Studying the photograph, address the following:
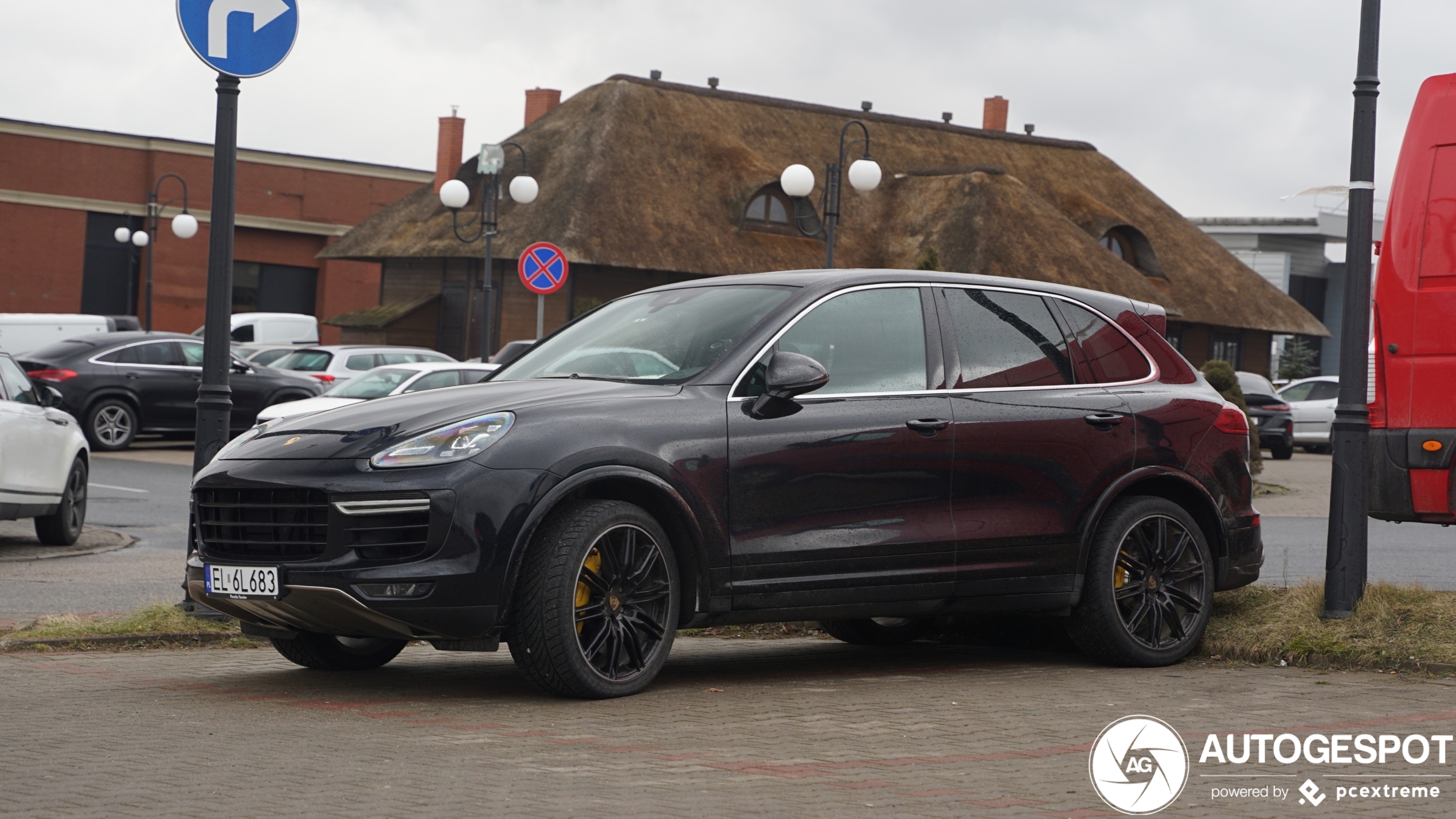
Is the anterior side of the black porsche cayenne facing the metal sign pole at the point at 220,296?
no

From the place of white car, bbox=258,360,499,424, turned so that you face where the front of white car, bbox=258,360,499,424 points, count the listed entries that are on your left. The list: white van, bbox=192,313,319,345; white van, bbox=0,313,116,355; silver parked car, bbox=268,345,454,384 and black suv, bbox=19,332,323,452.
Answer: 0

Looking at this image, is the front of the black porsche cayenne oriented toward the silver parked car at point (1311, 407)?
no

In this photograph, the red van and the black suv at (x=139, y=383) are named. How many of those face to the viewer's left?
0

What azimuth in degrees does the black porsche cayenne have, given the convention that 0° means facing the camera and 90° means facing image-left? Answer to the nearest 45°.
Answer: approximately 45°

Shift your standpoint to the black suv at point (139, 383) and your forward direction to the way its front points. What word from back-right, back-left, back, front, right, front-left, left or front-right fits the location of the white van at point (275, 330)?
left

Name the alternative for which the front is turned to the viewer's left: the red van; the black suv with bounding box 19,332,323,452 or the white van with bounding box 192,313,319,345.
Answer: the white van

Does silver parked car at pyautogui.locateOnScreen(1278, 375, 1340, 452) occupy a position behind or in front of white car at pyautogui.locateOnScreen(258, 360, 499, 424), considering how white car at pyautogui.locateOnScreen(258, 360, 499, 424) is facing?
behind

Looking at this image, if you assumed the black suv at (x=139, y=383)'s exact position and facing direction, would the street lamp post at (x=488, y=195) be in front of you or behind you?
in front

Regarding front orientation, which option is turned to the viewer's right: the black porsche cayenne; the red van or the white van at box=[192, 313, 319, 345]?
the red van

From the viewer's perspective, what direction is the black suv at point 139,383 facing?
to the viewer's right

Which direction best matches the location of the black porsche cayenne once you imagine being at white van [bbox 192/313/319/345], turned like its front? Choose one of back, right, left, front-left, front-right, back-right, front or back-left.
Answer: left

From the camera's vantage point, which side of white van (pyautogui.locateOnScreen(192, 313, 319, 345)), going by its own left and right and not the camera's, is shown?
left
